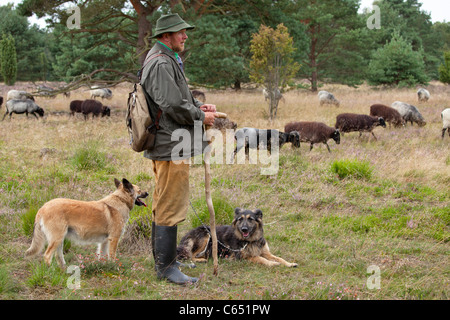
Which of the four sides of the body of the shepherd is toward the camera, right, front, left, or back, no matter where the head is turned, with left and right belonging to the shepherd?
right

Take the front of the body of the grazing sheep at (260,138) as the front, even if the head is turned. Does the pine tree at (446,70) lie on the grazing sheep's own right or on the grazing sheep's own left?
on the grazing sheep's own left

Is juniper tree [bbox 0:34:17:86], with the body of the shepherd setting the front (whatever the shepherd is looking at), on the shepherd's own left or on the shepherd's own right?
on the shepherd's own left

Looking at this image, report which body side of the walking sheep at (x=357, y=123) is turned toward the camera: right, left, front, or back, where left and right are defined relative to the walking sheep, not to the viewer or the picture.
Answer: right

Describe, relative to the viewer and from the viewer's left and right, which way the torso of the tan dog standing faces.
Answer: facing to the right of the viewer

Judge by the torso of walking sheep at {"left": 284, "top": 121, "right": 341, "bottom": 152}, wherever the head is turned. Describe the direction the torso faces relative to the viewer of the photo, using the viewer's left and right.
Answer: facing to the right of the viewer

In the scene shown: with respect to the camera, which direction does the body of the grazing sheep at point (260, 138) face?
to the viewer's right
